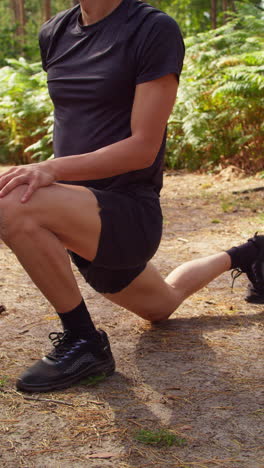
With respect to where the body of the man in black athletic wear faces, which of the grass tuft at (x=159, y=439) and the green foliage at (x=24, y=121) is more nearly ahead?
the grass tuft

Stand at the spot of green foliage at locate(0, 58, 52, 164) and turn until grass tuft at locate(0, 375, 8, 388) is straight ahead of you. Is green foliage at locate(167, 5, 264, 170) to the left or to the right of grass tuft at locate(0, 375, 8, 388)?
left

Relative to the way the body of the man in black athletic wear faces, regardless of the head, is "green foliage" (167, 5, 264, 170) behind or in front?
behind

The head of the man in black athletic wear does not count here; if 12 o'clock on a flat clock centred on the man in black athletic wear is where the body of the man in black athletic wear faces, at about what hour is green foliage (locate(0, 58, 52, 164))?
The green foliage is roughly at 4 o'clock from the man in black athletic wear.

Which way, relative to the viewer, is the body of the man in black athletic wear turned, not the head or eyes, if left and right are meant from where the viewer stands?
facing the viewer and to the left of the viewer

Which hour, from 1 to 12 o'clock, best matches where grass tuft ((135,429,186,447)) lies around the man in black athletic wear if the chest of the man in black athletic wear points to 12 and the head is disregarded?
The grass tuft is roughly at 10 o'clock from the man in black athletic wear.
